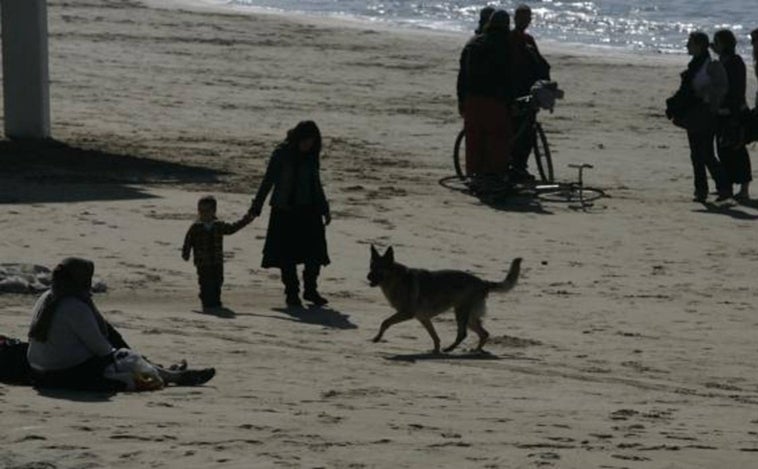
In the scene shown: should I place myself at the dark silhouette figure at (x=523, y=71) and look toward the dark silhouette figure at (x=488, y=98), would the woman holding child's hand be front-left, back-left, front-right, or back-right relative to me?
front-left

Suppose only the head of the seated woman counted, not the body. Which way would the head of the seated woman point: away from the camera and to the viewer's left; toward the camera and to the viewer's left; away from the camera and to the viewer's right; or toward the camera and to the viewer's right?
away from the camera and to the viewer's right

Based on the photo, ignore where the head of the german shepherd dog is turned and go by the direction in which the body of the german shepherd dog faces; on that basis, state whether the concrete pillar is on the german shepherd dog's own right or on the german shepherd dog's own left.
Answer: on the german shepherd dog's own right

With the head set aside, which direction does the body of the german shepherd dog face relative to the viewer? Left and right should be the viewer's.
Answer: facing to the left of the viewer

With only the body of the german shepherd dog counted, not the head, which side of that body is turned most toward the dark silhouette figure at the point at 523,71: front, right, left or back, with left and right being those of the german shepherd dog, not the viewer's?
right

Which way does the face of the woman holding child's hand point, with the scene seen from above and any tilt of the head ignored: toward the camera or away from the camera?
toward the camera

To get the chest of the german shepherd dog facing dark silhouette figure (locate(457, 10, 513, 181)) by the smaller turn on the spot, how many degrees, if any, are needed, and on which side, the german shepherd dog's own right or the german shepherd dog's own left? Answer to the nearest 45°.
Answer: approximately 90° to the german shepherd dog's own right

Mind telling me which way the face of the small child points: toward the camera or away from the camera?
toward the camera

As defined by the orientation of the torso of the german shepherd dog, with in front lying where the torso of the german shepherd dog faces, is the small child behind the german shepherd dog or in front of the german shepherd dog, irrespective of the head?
in front

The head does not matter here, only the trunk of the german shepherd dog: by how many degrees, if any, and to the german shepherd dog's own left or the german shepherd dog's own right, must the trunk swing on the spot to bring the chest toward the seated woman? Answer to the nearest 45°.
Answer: approximately 45° to the german shepherd dog's own left
